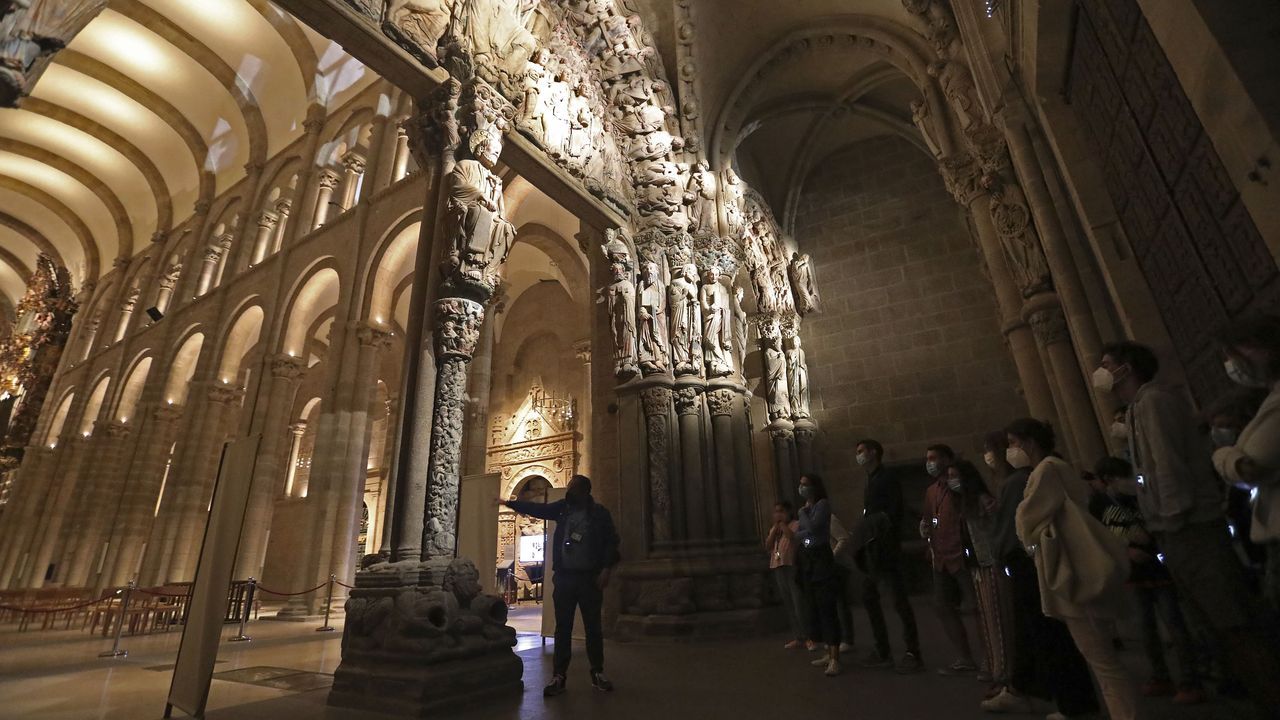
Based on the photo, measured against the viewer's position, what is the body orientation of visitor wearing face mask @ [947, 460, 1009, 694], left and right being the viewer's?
facing to the left of the viewer

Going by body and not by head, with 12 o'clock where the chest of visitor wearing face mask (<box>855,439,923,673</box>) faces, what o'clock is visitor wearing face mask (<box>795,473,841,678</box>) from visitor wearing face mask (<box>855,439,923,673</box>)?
visitor wearing face mask (<box>795,473,841,678</box>) is roughly at 1 o'clock from visitor wearing face mask (<box>855,439,923,673</box>).

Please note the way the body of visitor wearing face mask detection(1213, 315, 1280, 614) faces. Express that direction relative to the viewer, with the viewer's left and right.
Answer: facing to the left of the viewer

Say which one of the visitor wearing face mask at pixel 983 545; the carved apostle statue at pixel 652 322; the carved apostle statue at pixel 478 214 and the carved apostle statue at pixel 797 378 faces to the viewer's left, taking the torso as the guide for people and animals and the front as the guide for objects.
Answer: the visitor wearing face mask

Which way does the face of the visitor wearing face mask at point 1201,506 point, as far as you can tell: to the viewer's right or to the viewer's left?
to the viewer's left

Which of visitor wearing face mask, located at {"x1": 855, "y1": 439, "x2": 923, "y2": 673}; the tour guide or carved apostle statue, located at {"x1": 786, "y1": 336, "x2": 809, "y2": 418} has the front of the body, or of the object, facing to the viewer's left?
the visitor wearing face mask

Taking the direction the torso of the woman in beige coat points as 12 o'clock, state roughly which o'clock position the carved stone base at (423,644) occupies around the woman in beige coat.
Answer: The carved stone base is roughly at 12 o'clock from the woman in beige coat.

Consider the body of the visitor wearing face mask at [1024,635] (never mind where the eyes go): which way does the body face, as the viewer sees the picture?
to the viewer's left

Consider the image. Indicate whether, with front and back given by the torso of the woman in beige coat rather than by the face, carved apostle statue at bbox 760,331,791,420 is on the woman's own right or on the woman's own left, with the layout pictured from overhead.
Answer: on the woman's own right

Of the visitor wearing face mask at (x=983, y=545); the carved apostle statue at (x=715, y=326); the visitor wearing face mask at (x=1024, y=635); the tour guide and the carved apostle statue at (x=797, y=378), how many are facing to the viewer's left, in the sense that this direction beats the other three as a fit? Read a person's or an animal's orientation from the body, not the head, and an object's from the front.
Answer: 2
